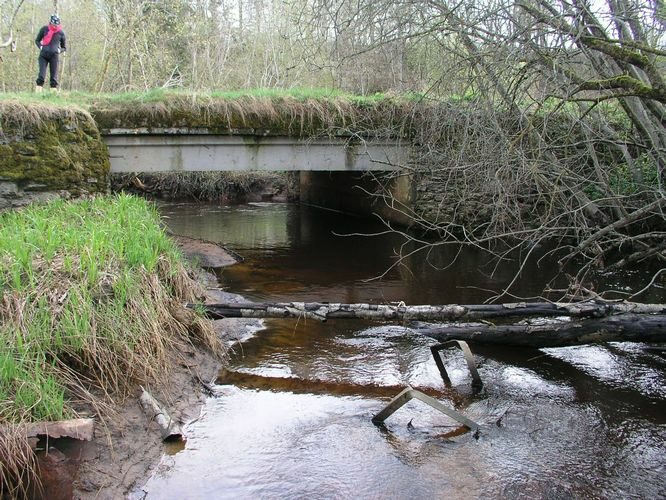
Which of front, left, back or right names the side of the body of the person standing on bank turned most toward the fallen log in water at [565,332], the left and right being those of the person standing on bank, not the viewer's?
front

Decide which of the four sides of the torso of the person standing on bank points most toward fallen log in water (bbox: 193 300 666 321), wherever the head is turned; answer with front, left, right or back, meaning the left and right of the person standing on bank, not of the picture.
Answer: front

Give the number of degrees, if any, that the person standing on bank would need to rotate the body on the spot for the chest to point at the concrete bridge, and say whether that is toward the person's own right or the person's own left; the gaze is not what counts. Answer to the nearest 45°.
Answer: approximately 45° to the person's own left

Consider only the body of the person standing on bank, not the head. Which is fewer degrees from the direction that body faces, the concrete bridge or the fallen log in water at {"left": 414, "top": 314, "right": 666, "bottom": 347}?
the fallen log in water

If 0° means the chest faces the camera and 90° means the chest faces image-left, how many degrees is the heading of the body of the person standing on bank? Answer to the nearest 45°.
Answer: approximately 0°

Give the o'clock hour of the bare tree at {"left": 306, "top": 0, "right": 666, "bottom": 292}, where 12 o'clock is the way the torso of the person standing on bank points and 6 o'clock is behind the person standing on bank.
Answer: The bare tree is roughly at 11 o'clock from the person standing on bank.
